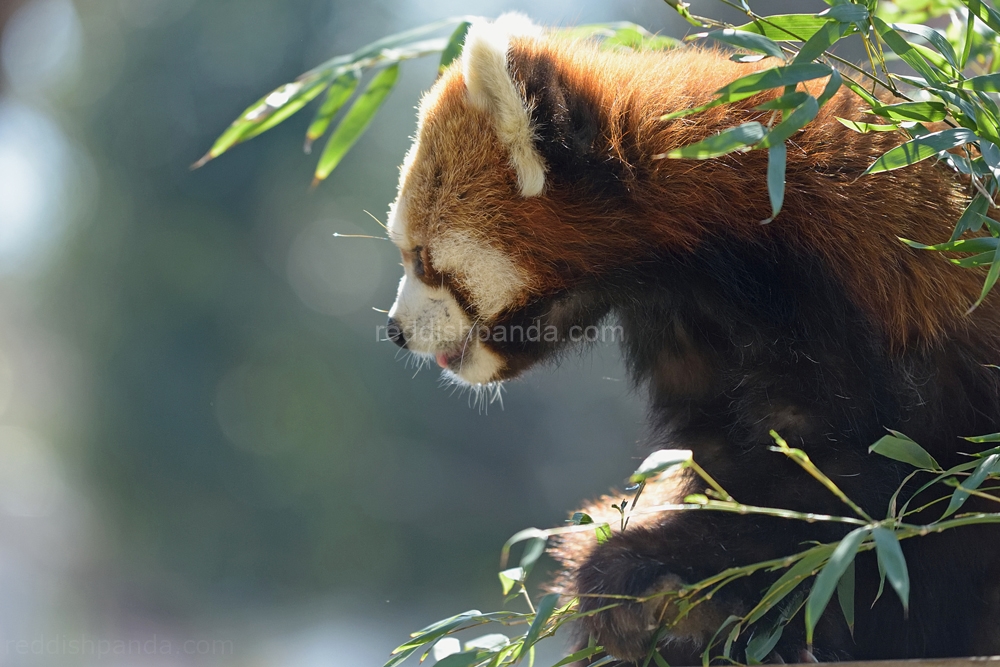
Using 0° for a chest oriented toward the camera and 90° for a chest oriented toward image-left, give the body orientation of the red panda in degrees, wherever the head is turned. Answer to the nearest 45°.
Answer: approximately 90°
